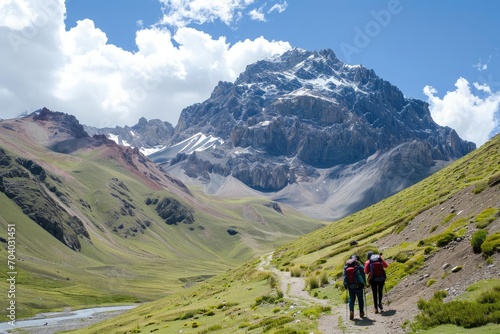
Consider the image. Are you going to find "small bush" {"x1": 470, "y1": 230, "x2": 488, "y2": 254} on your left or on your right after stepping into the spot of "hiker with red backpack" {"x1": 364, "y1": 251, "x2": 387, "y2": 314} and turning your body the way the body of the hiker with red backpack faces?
on your right

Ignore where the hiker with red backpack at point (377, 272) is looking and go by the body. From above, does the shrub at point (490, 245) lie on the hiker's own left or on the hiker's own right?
on the hiker's own right

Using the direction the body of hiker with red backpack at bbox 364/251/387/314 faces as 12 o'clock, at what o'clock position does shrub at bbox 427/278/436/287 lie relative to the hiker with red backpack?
The shrub is roughly at 2 o'clock from the hiker with red backpack.

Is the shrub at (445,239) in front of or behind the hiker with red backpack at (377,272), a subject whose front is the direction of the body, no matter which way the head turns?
in front

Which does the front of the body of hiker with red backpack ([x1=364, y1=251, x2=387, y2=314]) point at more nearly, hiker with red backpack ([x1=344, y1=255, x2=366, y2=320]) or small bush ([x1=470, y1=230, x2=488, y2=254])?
the small bush

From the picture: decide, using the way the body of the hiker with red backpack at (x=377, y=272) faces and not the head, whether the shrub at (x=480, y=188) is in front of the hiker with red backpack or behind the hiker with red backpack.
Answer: in front

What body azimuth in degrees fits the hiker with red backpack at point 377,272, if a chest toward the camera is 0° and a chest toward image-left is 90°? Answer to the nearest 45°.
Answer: approximately 180°

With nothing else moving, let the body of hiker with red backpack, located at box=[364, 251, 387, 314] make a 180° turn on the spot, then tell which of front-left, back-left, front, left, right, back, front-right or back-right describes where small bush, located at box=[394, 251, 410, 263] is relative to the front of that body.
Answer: back

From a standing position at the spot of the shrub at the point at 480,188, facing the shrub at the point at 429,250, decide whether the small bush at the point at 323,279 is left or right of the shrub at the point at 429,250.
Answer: right

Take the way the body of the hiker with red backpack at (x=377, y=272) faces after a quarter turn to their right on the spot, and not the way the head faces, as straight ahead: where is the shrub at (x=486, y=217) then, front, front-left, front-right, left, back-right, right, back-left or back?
front-left

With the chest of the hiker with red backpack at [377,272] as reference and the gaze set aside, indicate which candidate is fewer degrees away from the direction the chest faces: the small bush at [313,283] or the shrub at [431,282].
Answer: the small bush

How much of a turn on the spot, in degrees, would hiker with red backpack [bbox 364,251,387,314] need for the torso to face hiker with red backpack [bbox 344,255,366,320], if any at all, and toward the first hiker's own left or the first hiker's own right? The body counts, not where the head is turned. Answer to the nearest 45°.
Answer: approximately 90° to the first hiker's own left
